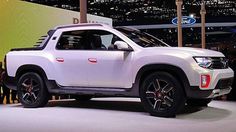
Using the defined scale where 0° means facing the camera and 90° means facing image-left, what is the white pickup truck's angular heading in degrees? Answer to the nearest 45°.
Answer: approximately 315°
